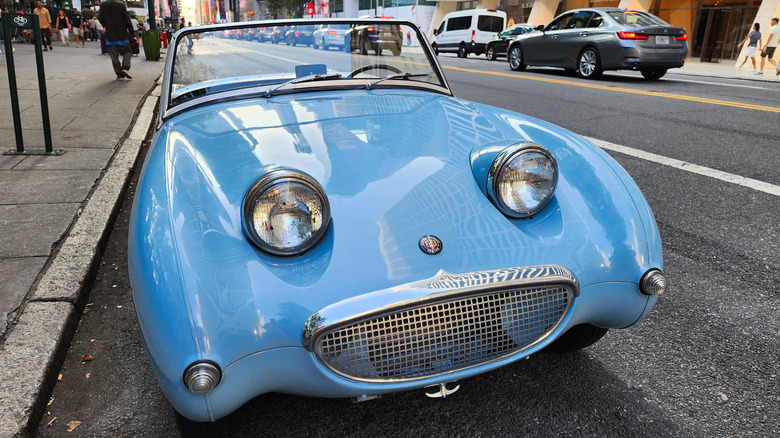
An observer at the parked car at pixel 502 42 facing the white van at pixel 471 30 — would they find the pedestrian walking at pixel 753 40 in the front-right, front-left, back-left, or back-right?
back-right

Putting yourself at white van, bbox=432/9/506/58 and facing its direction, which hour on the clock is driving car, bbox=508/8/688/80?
driving car, bbox=508/8/688/80 is roughly at 7 o'clock from white van, bbox=432/9/506/58.

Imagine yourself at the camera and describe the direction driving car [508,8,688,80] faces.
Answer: facing away from the viewer and to the left of the viewer

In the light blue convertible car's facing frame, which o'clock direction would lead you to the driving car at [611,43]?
The driving car is roughly at 8 o'clock from the light blue convertible car.

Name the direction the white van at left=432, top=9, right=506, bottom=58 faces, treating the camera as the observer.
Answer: facing away from the viewer and to the left of the viewer

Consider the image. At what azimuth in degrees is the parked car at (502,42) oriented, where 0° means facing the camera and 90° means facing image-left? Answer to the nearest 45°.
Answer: approximately 135°

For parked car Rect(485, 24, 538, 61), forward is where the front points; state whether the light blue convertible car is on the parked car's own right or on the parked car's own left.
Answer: on the parked car's own left

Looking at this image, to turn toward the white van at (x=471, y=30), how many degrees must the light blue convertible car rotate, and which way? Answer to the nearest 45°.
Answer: approximately 135° to its left
